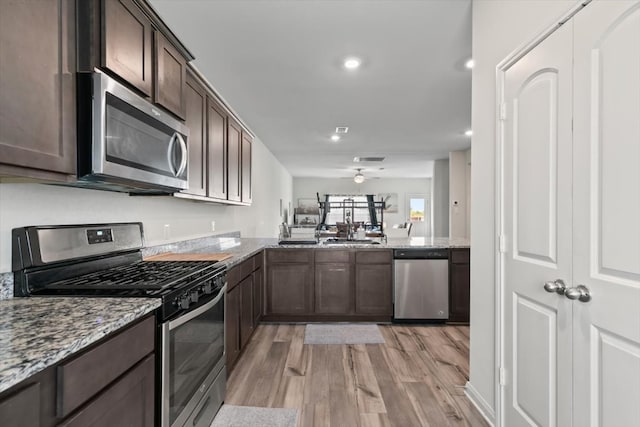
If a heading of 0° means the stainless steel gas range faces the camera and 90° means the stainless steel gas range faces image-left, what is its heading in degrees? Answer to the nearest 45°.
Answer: approximately 315°

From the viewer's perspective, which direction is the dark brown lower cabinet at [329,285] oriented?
toward the camera

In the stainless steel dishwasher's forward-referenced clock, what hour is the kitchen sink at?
The kitchen sink is roughly at 3 o'clock from the stainless steel dishwasher.

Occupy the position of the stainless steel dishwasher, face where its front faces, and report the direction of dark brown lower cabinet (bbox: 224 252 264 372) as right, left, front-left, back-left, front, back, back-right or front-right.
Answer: front-right

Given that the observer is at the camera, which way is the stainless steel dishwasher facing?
facing the viewer

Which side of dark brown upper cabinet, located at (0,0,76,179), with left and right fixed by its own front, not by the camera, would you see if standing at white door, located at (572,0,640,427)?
front

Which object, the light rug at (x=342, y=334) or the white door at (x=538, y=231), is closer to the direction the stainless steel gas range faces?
the white door

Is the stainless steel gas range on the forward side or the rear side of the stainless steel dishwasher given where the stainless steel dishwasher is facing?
on the forward side

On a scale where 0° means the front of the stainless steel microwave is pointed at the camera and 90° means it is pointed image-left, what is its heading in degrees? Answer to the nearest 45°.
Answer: approximately 315°

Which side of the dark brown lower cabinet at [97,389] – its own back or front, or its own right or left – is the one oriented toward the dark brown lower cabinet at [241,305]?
left

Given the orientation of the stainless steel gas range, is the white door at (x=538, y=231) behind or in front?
in front

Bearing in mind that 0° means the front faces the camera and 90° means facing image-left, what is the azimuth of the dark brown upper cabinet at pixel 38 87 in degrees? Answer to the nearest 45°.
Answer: approximately 315°

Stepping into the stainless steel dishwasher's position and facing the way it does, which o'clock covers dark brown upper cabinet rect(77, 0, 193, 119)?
The dark brown upper cabinet is roughly at 1 o'clock from the stainless steel dishwasher.

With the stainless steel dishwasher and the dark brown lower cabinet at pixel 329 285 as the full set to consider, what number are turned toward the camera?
2

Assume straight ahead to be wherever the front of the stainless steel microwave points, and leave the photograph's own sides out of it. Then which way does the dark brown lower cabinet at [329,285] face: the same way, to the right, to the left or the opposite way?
to the right

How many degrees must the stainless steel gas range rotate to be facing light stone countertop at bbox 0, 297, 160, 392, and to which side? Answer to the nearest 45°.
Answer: approximately 90° to its right

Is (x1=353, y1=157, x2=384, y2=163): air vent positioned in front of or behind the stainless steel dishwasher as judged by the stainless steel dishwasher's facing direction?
behind

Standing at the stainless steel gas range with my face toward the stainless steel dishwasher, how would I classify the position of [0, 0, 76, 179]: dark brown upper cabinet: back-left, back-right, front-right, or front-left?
back-right
